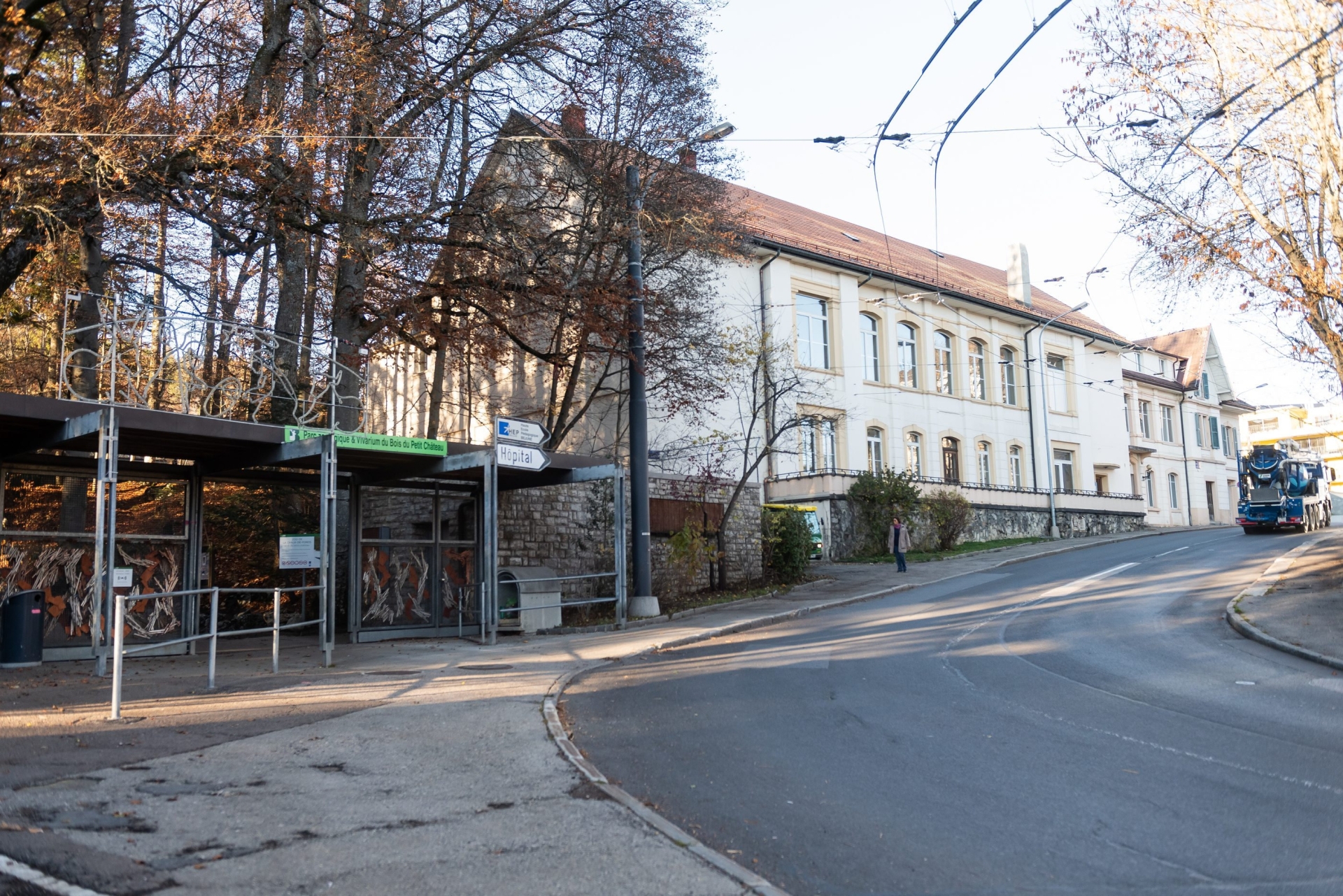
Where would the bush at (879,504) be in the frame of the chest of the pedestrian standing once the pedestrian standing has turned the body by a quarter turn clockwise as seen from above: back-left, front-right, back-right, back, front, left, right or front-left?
front-right

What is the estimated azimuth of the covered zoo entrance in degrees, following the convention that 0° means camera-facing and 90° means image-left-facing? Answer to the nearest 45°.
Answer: approximately 315°

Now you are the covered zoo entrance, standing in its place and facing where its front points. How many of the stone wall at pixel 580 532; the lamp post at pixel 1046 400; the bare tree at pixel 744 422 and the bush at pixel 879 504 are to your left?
4

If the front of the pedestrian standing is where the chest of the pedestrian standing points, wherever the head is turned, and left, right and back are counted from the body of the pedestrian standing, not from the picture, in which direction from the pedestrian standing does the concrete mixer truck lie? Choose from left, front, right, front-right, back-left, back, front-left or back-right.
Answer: back

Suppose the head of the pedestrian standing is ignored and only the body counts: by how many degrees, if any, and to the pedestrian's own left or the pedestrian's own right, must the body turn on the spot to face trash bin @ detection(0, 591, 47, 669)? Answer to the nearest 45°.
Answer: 0° — they already face it

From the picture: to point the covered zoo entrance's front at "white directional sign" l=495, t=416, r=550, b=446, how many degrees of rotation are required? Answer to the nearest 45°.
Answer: approximately 45° to its left

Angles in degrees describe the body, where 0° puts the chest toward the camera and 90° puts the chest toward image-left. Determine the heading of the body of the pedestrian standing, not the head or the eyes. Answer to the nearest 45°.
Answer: approximately 45°

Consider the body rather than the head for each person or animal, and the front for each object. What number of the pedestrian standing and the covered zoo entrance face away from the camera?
0

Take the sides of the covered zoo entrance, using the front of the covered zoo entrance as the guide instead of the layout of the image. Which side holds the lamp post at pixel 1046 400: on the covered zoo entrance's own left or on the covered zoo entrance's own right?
on the covered zoo entrance's own left

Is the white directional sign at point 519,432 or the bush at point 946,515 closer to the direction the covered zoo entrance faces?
the white directional sign
